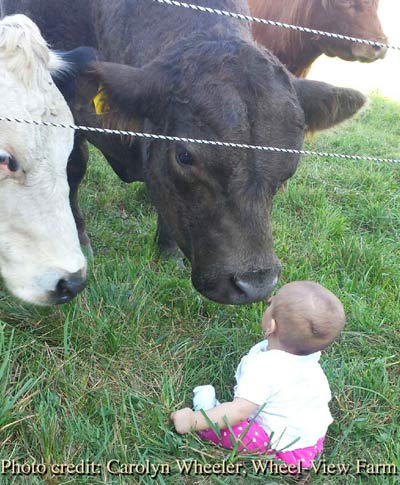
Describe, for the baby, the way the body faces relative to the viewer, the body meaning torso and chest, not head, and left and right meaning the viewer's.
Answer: facing away from the viewer and to the left of the viewer

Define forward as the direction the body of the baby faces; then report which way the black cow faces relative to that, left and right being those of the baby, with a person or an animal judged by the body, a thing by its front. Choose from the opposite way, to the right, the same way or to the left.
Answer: the opposite way

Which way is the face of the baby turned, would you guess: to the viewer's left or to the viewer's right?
to the viewer's left

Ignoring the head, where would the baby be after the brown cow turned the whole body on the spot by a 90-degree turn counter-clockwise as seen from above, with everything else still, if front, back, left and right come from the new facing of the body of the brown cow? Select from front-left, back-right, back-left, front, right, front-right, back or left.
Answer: back

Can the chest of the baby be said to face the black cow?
yes

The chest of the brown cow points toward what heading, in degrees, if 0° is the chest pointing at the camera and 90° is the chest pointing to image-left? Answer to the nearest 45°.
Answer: approximately 270°

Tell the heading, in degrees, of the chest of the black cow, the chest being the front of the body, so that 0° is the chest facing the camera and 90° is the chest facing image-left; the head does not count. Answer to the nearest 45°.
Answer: approximately 315°
